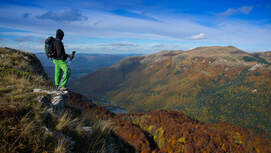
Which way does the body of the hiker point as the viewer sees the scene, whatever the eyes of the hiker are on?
to the viewer's right
